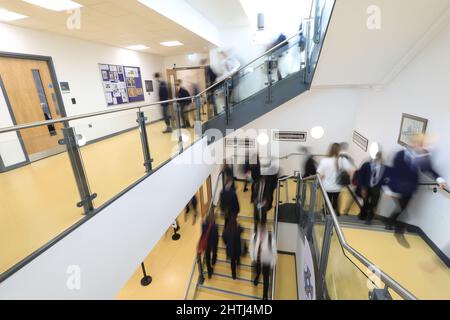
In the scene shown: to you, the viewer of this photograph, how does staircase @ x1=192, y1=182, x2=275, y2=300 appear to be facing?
facing the viewer

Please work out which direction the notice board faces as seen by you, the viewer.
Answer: facing the viewer and to the right of the viewer

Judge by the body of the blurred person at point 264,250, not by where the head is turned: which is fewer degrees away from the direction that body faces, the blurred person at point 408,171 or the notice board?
the blurred person

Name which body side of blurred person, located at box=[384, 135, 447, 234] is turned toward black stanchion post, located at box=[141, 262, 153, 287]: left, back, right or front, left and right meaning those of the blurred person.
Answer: right

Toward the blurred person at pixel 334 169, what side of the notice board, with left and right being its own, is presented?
front
